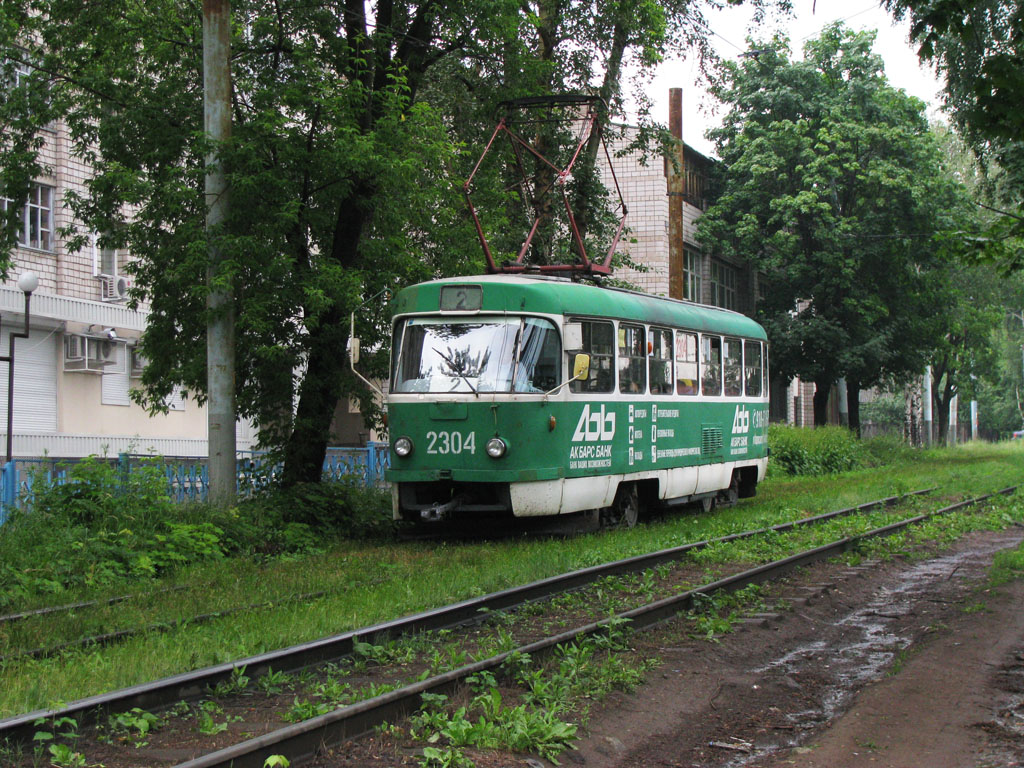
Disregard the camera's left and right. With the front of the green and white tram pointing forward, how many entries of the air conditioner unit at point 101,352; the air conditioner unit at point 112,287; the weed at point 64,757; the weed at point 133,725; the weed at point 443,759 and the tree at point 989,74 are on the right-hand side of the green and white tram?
2

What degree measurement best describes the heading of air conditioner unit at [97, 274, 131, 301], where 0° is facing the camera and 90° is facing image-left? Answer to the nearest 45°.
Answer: approximately 315°

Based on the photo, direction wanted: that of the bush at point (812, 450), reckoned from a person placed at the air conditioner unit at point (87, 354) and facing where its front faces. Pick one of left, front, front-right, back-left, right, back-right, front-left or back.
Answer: front-left

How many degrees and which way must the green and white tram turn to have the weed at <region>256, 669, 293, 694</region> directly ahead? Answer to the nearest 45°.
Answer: approximately 45° to its left

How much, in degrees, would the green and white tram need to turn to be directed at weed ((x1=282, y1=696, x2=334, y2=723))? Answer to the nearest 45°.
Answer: approximately 45° to its left

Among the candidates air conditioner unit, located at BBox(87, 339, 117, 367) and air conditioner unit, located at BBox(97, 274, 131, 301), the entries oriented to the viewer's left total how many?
0

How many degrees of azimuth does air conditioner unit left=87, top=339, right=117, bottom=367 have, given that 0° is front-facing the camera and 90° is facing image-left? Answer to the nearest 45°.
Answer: approximately 315°

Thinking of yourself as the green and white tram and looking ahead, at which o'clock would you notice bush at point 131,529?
The bush is roughly at 1 o'clock from the green and white tram.

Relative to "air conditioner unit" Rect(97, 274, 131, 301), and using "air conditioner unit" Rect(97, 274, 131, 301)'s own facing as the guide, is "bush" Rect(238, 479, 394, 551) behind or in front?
in front

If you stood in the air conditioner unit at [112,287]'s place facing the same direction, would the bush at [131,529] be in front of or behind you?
in front

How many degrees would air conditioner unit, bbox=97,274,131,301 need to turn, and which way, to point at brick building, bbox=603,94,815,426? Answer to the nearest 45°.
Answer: approximately 45° to its left

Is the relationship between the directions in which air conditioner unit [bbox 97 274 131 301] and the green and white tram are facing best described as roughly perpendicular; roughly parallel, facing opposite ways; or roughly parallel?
roughly perpendicular

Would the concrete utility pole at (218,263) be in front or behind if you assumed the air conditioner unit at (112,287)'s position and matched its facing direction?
in front

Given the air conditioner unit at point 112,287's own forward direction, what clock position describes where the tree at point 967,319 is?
The tree is roughly at 10 o'clock from the air conditioner unit.
